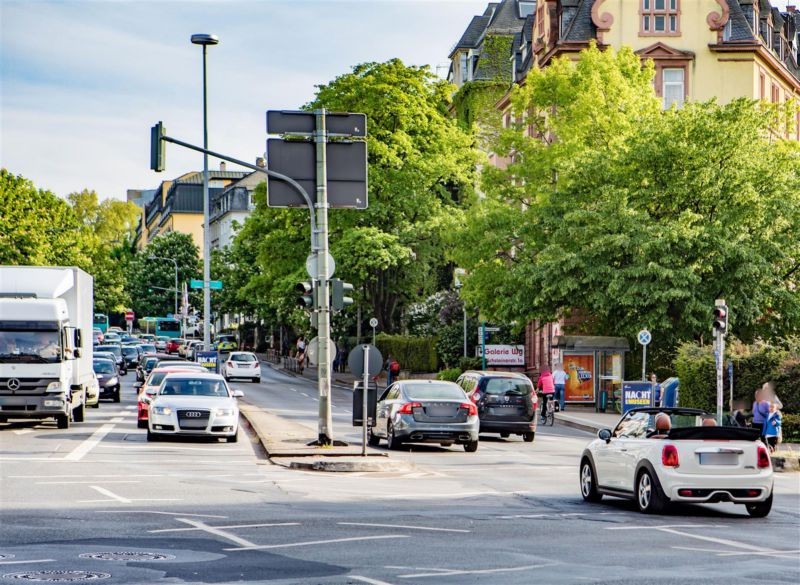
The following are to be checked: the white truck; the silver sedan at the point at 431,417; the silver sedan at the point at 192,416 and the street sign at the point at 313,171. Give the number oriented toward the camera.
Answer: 2

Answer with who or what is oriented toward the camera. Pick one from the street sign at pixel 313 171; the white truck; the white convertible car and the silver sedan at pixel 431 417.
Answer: the white truck

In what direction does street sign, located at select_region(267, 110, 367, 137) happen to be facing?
away from the camera

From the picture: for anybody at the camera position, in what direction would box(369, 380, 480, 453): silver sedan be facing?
facing away from the viewer and to the left of the viewer

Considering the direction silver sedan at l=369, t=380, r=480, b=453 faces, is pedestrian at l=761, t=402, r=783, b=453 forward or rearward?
rearward

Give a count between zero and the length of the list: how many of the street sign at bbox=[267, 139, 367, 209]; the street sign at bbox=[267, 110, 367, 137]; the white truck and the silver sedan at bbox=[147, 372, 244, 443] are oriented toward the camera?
2

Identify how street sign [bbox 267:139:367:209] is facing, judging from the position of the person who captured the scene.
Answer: facing away from the viewer

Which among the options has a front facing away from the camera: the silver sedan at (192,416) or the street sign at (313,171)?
the street sign

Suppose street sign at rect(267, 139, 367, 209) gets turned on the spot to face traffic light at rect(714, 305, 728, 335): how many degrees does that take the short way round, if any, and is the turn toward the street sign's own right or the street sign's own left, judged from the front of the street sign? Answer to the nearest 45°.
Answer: approximately 90° to the street sign's own right

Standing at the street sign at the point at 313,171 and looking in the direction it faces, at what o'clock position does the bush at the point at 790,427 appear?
The bush is roughly at 2 o'clock from the street sign.

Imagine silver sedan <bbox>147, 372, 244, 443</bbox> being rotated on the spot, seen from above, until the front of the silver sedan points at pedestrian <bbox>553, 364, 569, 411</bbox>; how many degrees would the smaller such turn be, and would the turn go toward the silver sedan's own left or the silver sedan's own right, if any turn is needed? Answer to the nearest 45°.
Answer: approximately 135° to the silver sedan's own left
